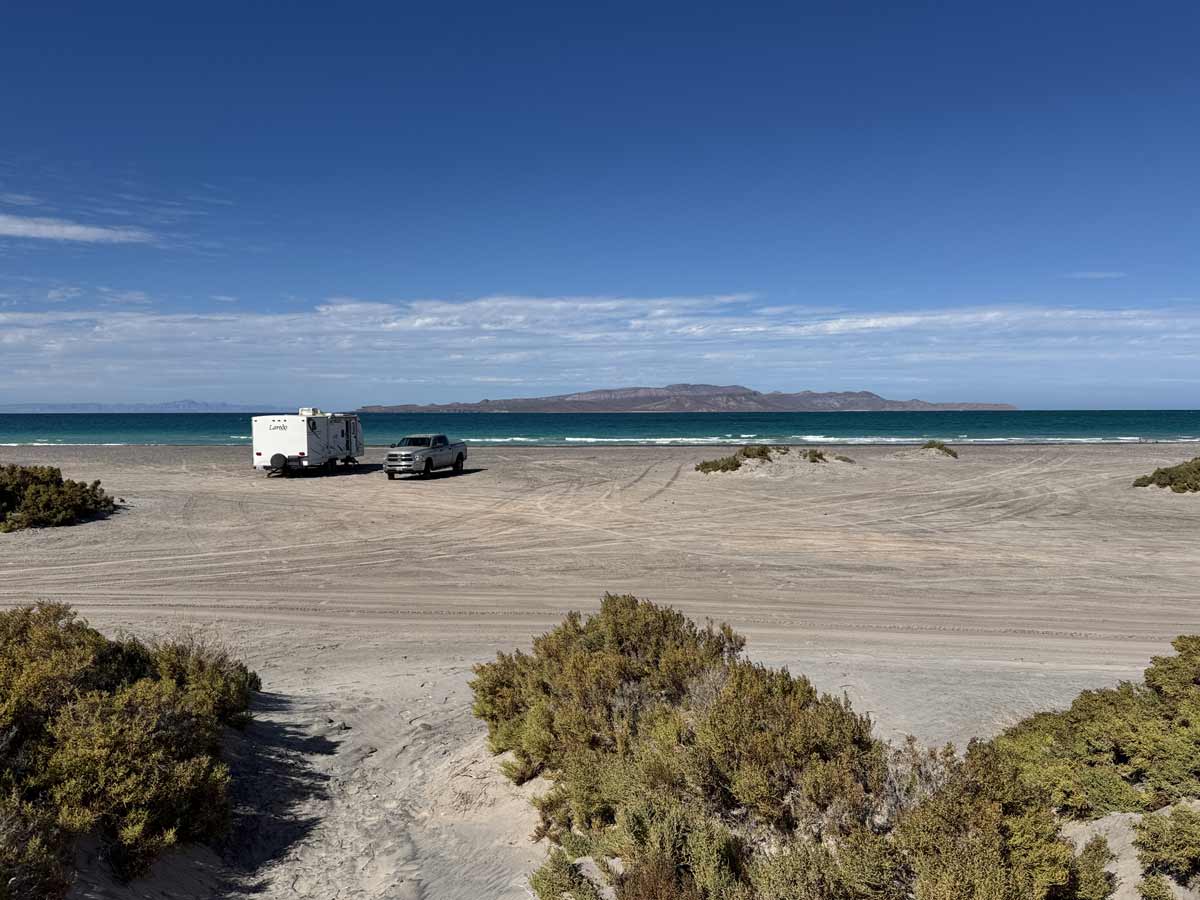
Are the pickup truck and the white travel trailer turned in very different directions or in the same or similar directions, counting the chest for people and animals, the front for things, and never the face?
very different directions

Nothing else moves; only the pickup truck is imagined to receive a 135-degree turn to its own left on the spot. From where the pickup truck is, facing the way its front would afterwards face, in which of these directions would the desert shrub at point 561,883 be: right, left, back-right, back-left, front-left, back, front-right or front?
right

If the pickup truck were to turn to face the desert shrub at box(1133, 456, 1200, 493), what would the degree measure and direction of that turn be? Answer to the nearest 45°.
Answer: approximately 90° to its left

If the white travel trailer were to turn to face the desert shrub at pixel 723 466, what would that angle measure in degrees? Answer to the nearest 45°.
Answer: approximately 45° to its right

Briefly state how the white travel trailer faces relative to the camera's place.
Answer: facing away from the viewer and to the right of the viewer

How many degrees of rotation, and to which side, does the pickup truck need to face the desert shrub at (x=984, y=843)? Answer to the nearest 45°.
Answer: approximately 45° to its left

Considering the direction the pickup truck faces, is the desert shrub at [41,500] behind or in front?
in front

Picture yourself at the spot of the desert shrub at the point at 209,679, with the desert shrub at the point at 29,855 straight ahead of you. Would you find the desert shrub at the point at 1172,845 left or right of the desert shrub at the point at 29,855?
left

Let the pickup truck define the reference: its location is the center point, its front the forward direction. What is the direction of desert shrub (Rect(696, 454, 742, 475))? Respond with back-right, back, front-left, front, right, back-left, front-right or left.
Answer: back-left

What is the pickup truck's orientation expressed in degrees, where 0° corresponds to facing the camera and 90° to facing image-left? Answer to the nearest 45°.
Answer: approximately 45°

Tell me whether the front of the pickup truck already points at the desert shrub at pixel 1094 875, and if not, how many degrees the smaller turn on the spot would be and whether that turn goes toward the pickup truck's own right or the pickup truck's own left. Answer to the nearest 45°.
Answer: approximately 45° to the pickup truck's own left
